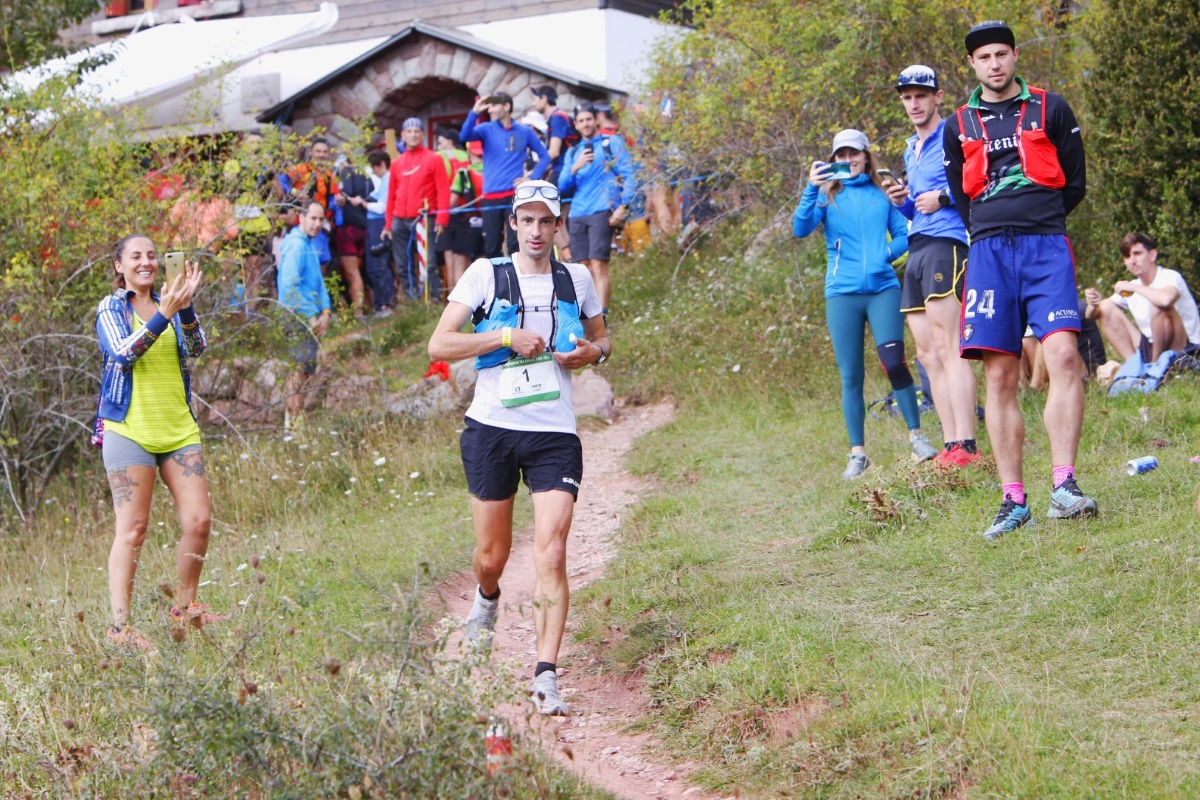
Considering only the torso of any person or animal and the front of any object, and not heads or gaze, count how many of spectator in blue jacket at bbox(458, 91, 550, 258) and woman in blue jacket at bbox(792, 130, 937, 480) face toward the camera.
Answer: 2

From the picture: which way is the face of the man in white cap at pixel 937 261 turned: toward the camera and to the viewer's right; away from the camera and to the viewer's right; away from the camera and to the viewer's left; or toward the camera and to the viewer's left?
toward the camera and to the viewer's left

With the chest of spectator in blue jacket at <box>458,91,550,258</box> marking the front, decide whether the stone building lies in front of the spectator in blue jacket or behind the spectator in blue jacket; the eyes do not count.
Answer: behind

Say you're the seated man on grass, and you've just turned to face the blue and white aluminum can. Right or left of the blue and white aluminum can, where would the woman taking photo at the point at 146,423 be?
right

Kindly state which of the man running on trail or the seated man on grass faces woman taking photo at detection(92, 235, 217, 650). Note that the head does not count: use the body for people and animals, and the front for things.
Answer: the seated man on grass

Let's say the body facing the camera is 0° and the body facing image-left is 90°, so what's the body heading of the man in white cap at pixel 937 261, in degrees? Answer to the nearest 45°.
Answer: approximately 45°

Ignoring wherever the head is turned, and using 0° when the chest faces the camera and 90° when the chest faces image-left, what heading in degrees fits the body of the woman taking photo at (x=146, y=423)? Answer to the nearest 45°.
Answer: approximately 315°

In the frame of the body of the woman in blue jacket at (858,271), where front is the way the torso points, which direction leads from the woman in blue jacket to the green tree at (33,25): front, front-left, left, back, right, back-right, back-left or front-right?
back-right

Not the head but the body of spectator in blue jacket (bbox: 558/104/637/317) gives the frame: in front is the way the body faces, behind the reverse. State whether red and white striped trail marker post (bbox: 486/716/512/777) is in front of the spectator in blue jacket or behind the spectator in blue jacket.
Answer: in front

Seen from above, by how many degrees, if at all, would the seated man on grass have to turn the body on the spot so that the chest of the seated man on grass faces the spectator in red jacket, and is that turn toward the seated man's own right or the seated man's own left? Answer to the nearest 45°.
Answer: approximately 90° to the seated man's own right

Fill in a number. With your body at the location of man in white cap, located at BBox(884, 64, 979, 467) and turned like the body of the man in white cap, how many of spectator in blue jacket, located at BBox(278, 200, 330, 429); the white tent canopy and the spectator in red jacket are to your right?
3

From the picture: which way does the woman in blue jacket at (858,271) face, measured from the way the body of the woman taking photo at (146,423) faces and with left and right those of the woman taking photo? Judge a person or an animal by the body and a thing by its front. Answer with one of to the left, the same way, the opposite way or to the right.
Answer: to the right
